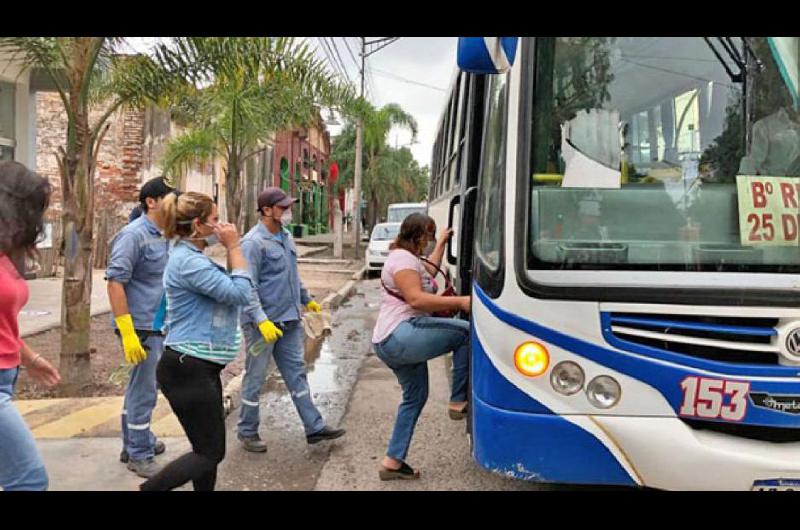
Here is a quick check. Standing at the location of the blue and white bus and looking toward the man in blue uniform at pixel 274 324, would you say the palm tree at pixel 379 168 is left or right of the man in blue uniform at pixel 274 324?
right

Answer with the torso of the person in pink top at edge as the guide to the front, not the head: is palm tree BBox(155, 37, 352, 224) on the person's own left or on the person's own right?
on the person's own left

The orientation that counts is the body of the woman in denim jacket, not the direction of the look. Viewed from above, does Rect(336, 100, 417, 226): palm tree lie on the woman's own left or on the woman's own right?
on the woman's own left

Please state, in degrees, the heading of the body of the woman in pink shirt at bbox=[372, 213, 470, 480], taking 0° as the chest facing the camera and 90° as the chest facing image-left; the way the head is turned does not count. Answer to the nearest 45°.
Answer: approximately 270°

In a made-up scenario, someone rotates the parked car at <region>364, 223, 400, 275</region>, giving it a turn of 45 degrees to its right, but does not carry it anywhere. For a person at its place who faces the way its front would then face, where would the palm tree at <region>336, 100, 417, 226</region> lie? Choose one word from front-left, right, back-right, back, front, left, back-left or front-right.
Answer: back-right

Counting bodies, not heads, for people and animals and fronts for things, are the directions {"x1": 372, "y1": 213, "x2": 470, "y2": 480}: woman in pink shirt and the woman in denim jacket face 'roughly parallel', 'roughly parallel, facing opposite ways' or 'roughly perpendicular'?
roughly parallel

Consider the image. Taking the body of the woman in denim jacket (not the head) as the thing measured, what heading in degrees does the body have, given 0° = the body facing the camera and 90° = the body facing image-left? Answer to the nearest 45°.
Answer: approximately 270°

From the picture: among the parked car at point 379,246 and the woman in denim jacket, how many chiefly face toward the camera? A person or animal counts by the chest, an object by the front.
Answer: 1

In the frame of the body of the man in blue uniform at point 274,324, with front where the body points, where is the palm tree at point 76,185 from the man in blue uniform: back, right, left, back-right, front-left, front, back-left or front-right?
back

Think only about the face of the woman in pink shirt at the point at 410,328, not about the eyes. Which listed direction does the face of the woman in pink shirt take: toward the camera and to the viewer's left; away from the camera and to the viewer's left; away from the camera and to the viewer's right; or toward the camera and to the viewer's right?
away from the camera and to the viewer's right

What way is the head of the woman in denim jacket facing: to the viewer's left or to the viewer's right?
to the viewer's right

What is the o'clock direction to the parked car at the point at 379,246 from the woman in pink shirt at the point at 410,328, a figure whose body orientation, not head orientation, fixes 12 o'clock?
The parked car is roughly at 9 o'clock from the woman in pink shirt.

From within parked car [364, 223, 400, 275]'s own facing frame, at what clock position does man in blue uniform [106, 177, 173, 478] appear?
The man in blue uniform is roughly at 12 o'clock from the parked car.

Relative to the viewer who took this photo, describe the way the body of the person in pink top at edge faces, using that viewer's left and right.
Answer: facing to the right of the viewer

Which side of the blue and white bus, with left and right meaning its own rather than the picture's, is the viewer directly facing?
front
